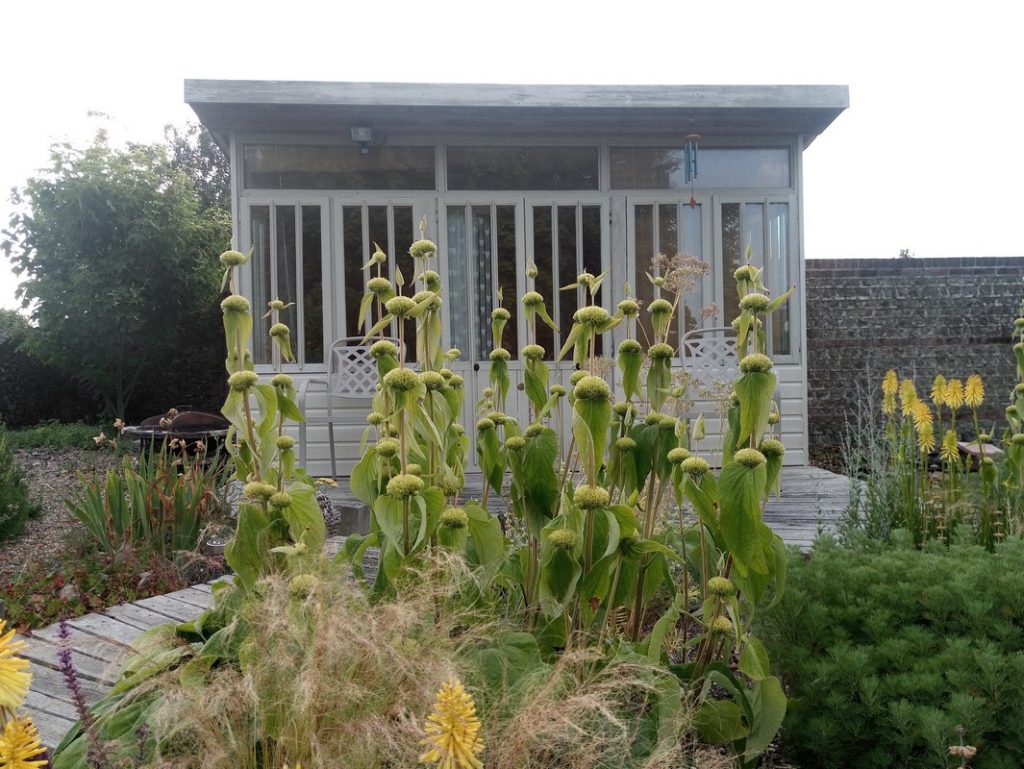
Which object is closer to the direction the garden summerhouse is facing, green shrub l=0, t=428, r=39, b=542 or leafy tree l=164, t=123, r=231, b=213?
the green shrub

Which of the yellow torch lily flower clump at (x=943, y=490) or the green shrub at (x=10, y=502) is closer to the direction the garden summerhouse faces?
the yellow torch lily flower clump

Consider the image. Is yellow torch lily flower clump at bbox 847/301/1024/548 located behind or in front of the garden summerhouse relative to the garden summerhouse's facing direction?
in front

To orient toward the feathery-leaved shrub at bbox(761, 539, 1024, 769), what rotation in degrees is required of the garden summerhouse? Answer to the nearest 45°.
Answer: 0° — it already faces it

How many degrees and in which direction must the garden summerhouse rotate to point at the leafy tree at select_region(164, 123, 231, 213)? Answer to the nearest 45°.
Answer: approximately 135° to its right

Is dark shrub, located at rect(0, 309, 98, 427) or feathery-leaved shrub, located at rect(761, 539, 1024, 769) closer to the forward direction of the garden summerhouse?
the feathery-leaved shrub

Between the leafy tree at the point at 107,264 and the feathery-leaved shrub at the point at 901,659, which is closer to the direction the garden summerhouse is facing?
the feathery-leaved shrub

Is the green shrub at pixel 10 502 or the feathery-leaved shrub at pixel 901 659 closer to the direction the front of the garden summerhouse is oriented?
the feathery-leaved shrub

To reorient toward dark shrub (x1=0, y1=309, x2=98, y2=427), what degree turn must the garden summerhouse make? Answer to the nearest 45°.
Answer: approximately 135° to its right

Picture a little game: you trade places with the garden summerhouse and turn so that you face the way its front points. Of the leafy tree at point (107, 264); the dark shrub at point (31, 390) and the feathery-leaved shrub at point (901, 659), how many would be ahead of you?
1

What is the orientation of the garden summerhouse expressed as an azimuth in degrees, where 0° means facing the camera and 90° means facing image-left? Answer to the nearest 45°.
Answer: approximately 0°

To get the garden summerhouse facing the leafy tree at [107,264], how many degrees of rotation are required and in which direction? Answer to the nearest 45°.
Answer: approximately 135° to its right
